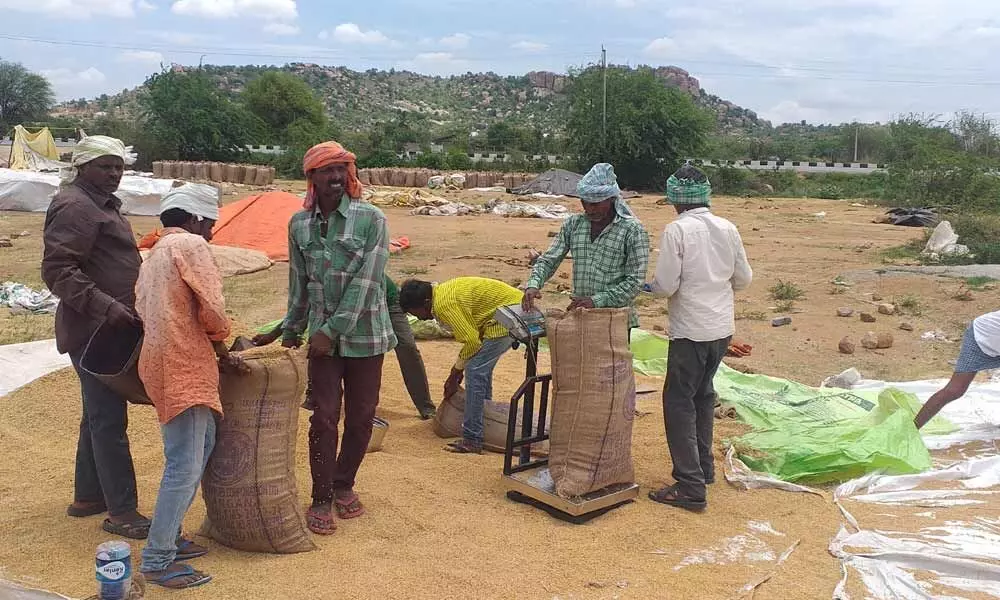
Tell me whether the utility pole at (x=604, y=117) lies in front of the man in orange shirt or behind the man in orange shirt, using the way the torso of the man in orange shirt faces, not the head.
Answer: in front

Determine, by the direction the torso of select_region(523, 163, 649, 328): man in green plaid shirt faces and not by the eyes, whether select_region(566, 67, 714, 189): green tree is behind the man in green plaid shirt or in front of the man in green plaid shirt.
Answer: behind

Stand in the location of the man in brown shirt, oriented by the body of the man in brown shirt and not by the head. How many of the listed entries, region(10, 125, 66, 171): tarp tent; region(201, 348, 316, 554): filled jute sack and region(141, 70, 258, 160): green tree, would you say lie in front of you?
1

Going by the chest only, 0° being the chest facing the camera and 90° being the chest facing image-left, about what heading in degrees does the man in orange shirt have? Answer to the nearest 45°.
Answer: approximately 225°

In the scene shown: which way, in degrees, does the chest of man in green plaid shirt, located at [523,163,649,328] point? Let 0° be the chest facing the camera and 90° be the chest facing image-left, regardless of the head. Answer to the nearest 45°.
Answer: approximately 45°

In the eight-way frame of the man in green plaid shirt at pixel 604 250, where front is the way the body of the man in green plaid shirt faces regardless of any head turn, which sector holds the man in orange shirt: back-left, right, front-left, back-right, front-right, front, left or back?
front

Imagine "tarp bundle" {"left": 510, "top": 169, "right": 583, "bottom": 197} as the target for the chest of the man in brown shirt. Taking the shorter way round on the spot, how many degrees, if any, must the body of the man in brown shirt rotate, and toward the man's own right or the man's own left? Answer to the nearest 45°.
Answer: approximately 90° to the man's own left

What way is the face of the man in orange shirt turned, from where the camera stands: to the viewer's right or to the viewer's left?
to the viewer's right
